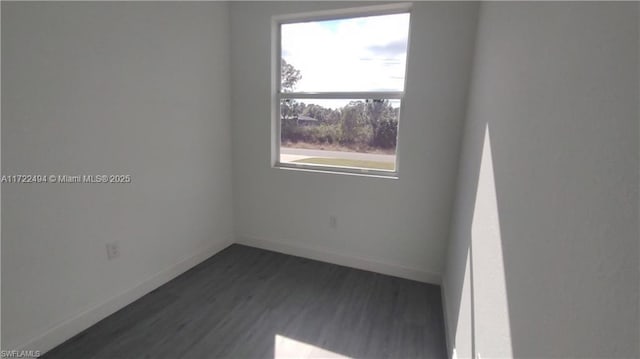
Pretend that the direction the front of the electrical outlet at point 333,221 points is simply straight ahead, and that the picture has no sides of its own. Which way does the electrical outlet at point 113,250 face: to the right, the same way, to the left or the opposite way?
to the left

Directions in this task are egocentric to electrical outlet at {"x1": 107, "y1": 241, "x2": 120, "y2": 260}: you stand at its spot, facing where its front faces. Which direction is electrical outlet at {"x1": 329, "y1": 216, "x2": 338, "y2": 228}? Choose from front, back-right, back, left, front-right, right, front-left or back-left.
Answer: front-left

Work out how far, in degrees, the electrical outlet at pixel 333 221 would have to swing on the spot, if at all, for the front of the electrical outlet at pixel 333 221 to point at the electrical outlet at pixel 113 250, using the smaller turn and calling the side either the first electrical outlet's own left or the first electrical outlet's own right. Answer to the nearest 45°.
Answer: approximately 45° to the first electrical outlet's own right

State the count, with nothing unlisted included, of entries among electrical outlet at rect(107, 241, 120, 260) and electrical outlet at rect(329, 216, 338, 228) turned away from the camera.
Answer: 0

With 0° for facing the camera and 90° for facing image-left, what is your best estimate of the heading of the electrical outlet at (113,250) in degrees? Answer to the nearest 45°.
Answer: approximately 315°
